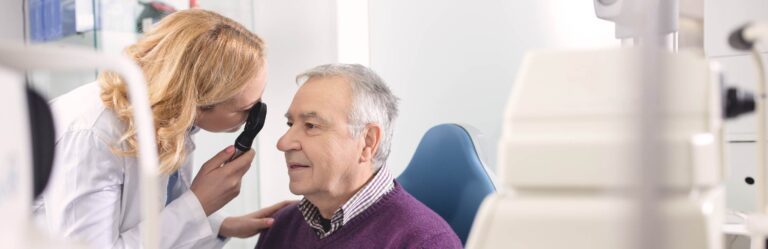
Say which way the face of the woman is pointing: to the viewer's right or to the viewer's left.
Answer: to the viewer's right

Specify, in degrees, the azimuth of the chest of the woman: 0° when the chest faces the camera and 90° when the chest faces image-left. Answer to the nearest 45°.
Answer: approximately 270°

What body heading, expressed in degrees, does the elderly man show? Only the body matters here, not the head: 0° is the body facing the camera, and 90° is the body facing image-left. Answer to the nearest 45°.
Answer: approximately 45°

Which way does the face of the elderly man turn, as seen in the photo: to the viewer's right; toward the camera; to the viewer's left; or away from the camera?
to the viewer's left

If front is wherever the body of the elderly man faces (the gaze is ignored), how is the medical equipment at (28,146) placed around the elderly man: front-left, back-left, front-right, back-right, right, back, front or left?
front-left
